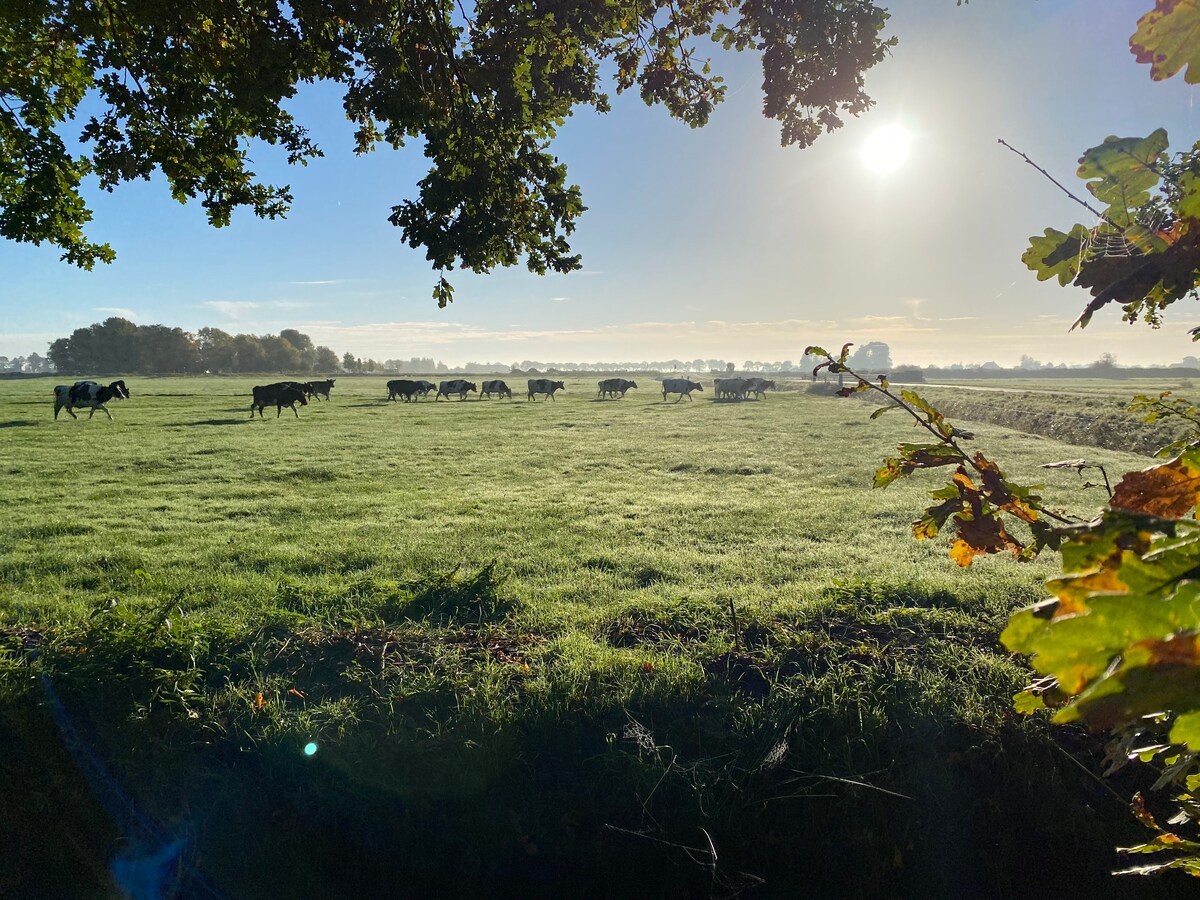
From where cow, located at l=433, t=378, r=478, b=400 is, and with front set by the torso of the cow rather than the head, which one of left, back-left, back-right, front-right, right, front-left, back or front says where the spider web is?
right

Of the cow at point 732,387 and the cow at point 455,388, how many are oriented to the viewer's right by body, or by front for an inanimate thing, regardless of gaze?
2

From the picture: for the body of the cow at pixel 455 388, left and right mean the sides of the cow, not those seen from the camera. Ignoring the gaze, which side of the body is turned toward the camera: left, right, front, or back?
right

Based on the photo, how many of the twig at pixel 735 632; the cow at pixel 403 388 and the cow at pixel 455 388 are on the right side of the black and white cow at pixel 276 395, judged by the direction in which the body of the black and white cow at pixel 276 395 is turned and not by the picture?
1

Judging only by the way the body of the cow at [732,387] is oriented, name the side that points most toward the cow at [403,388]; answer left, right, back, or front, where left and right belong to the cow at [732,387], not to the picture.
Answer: back

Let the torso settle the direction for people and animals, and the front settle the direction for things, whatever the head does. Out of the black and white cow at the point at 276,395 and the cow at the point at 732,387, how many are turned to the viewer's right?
2

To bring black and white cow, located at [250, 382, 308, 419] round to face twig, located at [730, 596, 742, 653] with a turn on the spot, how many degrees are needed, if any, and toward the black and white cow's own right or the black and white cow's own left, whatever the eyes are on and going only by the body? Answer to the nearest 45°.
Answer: approximately 90° to the black and white cow's own right

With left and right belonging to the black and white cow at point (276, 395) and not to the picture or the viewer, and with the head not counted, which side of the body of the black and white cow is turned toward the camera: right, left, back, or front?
right

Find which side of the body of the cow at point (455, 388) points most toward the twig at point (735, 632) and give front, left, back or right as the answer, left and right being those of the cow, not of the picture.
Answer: right

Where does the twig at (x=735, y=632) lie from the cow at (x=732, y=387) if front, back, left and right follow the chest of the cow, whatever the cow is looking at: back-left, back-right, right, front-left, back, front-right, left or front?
right

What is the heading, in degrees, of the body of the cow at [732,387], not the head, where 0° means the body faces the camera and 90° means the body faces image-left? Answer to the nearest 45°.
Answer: approximately 270°
